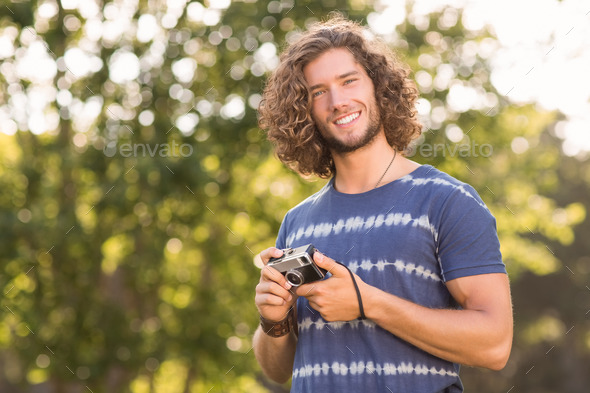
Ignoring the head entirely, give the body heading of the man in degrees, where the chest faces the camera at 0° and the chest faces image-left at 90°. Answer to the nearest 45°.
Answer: approximately 45°
